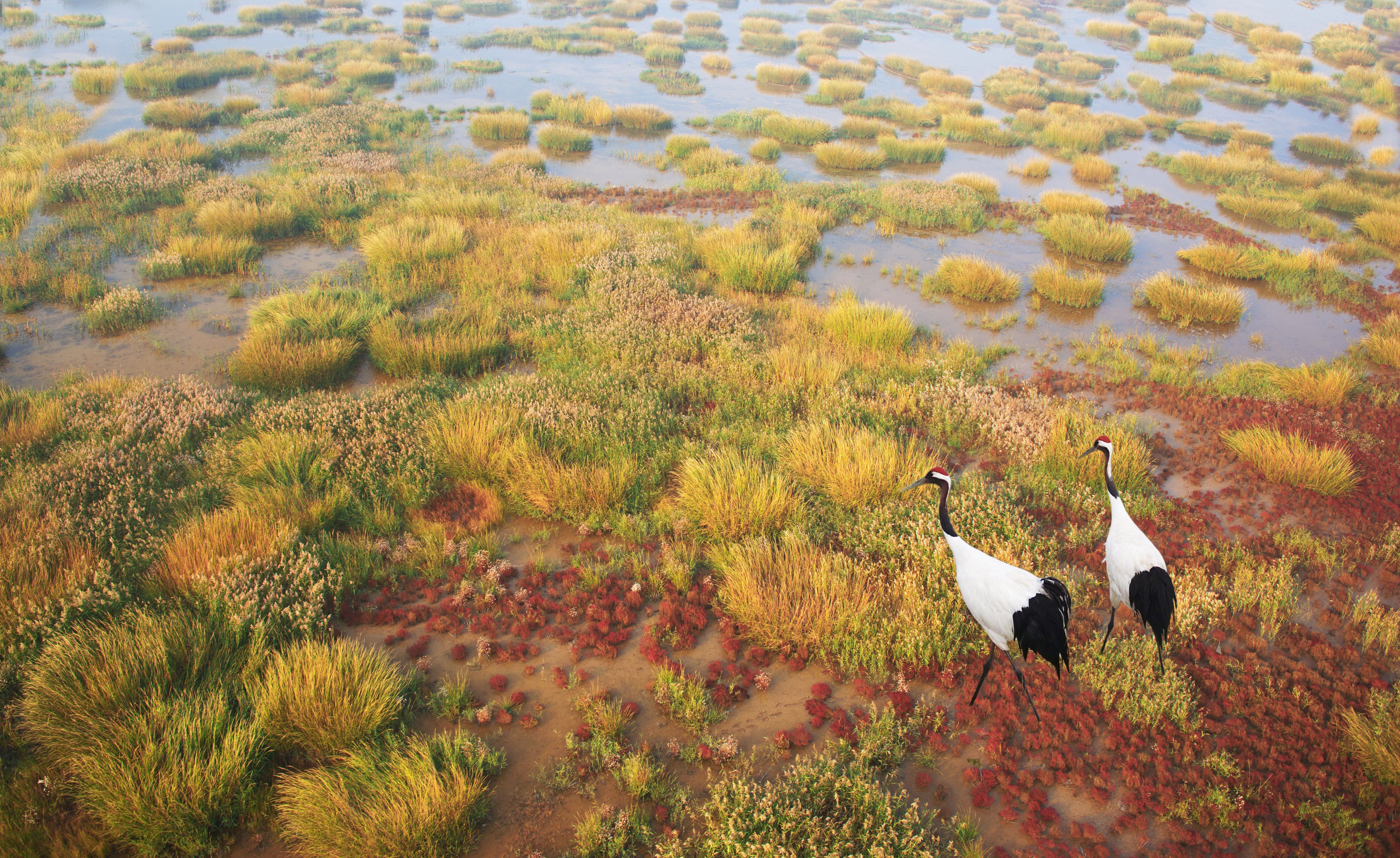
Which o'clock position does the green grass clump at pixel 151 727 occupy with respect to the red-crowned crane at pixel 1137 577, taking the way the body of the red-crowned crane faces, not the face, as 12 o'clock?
The green grass clump is roughly at 9 o'clock from the red-crowned crane.

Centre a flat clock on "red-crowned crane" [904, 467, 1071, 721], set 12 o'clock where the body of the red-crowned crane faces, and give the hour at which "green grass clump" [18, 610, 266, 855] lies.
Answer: The green grass clump is roughly at 11 o'clock from the red-crowned crane.

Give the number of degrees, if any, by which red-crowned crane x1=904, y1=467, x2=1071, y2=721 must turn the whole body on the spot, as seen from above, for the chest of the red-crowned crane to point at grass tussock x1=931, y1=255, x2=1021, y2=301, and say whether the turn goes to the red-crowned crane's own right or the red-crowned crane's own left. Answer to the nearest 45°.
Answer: approximately 90° to the red-crowned crane's own right

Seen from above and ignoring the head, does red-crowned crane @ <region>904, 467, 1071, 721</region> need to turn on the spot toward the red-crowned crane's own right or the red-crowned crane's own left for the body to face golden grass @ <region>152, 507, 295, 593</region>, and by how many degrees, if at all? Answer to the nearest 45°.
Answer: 0° — it already faces it

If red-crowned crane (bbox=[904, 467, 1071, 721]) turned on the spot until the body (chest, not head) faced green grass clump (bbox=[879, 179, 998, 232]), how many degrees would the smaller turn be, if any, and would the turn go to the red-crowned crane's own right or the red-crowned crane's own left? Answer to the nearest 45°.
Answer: approximately 90° to the red-crowned crane's own right

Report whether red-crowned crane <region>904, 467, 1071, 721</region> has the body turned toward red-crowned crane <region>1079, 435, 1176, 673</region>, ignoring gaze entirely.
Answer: no

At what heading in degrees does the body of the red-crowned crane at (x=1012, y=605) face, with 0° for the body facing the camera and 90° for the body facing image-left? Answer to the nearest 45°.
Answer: approximately 90°

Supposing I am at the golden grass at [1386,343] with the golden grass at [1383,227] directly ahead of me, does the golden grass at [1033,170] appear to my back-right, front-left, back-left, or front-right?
front-left

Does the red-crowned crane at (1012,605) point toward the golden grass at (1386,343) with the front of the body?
no

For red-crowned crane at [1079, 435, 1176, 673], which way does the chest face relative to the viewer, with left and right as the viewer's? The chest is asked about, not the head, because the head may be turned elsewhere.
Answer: facing away from the viewer and to the left of the viewer

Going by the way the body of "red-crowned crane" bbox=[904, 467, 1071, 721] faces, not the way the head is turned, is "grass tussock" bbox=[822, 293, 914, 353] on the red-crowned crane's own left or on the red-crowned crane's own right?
on the red-crowned crane's own right

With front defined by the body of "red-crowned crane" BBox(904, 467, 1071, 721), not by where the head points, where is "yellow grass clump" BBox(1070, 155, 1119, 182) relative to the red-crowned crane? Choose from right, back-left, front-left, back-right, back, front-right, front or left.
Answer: right

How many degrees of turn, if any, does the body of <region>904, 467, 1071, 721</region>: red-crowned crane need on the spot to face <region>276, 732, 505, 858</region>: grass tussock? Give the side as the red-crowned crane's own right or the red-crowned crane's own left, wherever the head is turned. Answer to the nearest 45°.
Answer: approximately 45° to the red-crowned crane's own left

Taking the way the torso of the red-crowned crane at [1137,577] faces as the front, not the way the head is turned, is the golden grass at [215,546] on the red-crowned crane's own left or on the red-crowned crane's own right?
on the red-crowned crane's own left

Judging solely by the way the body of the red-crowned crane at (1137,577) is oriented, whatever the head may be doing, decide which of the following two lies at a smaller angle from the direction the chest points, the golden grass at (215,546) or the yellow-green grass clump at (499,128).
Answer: the yellow-green grass clump

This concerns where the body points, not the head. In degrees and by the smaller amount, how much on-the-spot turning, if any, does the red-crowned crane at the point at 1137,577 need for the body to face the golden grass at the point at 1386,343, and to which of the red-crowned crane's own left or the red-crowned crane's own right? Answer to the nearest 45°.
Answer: approximately 45° to the red-crowned crane's own right
